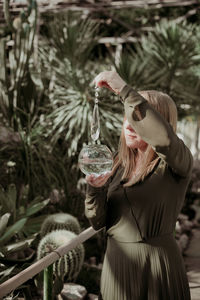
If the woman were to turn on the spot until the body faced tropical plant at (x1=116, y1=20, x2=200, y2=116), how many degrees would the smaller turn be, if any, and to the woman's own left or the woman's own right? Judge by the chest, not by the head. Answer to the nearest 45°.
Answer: approximately 135° to the woman's own right

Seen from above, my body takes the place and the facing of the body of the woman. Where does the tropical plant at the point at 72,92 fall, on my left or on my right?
on my right

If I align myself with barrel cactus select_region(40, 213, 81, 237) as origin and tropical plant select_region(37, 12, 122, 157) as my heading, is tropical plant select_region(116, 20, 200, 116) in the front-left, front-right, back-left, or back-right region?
front-right

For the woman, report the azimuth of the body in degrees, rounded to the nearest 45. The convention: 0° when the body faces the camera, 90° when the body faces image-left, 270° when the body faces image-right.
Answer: approximately 45°

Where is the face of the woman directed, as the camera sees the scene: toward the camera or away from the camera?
toward the camera
